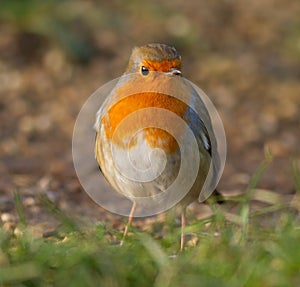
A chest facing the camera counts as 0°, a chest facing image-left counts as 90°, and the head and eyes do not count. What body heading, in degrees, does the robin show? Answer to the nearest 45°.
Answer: approximately 0°
